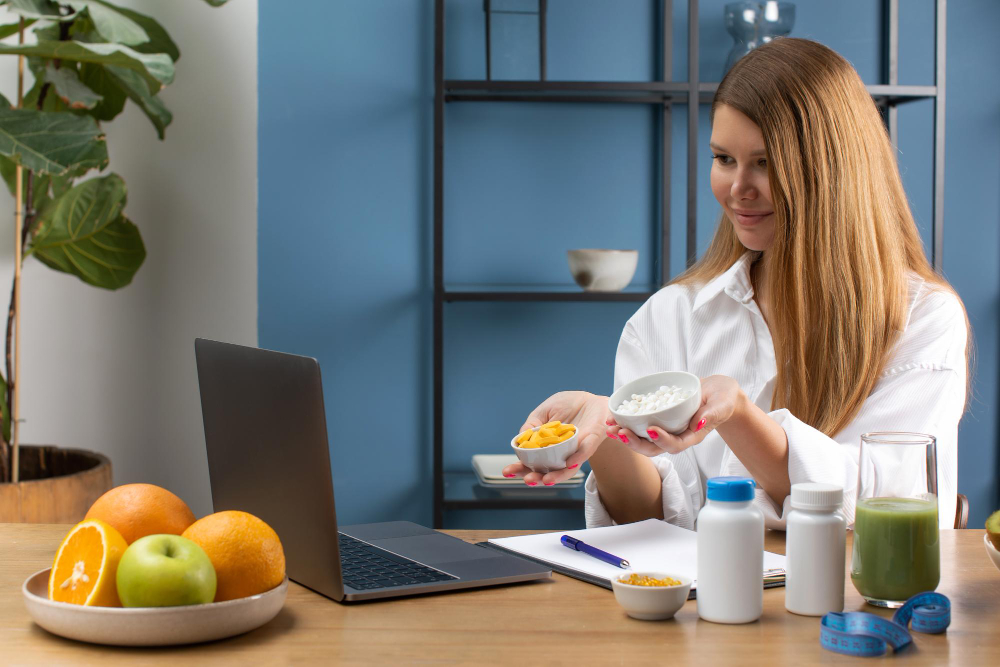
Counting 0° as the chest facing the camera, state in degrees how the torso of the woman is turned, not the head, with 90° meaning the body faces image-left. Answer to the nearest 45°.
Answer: approximately 45°

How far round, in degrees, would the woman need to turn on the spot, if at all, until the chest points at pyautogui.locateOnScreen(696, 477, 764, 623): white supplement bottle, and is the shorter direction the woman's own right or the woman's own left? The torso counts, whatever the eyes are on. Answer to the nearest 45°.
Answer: approximately 45° to the woman's own left

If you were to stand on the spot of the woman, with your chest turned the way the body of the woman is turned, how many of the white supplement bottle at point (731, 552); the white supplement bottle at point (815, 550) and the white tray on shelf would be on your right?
1

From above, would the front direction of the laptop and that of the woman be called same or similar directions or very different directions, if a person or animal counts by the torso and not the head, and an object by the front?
very different directions

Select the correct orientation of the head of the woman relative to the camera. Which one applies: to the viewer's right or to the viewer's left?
to the viewer's left

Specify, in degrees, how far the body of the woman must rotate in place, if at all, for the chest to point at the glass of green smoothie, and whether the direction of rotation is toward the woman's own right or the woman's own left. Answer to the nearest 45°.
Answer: approximately 45° to the woman's own left

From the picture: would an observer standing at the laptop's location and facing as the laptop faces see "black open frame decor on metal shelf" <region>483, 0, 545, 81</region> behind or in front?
in front

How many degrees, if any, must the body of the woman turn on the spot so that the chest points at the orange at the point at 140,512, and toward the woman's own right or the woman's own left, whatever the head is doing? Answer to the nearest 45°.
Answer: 0° — they already face it

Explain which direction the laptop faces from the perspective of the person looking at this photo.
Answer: facing away from the viewer and to the right of the viewer
